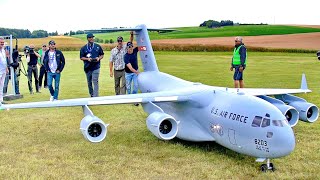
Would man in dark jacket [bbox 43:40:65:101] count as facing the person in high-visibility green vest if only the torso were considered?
no

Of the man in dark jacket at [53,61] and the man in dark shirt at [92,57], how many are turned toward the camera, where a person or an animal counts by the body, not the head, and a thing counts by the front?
2

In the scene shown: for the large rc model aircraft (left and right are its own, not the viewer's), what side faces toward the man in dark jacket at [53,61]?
back

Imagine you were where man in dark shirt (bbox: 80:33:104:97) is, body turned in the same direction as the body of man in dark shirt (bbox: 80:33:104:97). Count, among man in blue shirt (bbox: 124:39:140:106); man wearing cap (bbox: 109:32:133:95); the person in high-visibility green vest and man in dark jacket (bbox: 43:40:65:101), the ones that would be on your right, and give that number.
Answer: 1

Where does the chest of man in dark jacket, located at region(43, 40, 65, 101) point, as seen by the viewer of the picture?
toward the camera

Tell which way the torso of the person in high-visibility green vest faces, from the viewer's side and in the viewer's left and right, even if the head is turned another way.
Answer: facing the viewer and to the left of the viewer

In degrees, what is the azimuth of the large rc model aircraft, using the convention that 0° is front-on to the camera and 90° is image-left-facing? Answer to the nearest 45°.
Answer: approximately 315°

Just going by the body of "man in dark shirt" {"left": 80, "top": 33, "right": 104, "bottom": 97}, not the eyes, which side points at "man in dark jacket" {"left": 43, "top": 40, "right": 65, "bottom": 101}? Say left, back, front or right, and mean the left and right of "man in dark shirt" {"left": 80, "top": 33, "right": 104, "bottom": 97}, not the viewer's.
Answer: right

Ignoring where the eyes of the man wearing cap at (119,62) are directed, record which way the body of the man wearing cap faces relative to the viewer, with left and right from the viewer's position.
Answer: facing the viewer

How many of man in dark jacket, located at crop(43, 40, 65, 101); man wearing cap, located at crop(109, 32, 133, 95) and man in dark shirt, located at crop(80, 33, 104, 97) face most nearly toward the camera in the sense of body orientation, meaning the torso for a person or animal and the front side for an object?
3

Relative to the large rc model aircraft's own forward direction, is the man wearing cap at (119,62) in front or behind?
behind

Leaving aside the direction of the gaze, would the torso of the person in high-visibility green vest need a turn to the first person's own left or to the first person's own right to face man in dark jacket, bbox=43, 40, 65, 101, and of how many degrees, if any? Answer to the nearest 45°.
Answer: approximately 45° to the first person's own right

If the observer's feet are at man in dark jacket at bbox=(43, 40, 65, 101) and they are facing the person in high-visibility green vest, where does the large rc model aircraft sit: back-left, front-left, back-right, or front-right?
front-right

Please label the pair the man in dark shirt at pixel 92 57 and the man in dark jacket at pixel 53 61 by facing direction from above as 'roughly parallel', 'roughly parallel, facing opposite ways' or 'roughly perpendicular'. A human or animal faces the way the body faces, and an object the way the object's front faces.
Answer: roughly parallel

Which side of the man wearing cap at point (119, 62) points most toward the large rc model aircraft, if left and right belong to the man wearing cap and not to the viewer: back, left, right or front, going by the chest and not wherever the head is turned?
front
